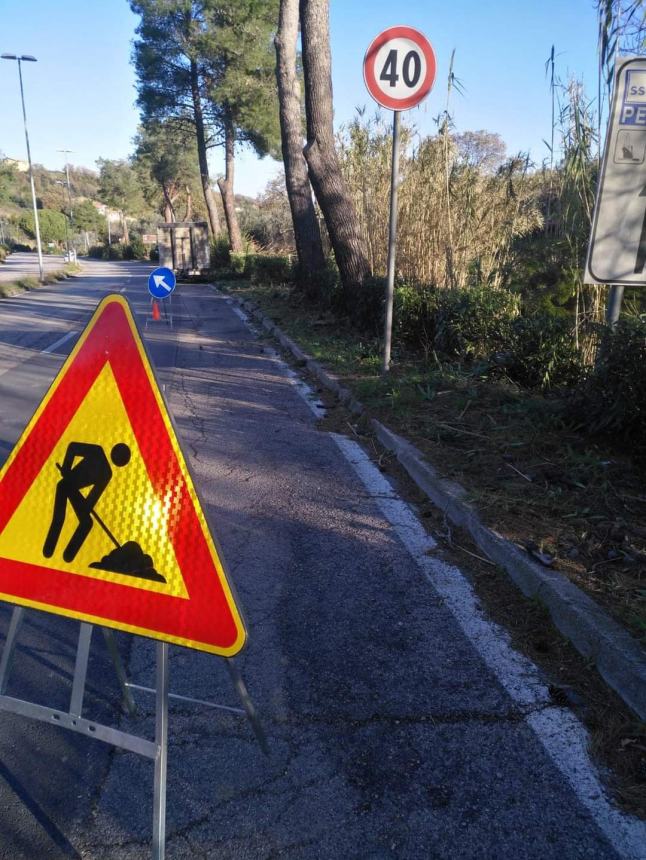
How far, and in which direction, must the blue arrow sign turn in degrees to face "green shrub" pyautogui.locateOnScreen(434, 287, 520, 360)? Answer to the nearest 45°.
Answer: approximately 45° to its left

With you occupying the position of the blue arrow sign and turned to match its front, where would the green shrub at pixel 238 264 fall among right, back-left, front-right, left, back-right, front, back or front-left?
back

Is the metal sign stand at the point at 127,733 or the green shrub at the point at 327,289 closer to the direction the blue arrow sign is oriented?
the metal sign stand

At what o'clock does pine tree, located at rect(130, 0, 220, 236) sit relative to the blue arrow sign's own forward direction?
The pine tree is roughly at 6 o'clock from the blue arrow sign.

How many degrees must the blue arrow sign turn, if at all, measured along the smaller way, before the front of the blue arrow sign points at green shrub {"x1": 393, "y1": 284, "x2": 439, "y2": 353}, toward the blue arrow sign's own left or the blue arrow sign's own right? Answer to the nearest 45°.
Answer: approximately 45° to the blue arrow sign's own left

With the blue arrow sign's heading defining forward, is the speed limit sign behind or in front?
in front

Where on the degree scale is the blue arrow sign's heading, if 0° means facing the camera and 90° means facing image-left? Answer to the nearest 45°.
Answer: approximately 0°

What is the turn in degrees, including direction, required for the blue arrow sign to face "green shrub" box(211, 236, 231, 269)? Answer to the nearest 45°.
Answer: approximately 180°

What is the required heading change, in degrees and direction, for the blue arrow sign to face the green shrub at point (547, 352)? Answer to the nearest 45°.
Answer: approximately 45° to its left
